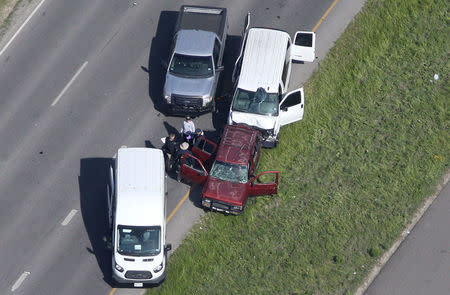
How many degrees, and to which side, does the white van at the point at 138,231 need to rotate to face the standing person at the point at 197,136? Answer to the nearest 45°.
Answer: approximately 135° to its left

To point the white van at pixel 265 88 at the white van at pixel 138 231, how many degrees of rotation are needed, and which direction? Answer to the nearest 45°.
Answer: approximately 45° to its right

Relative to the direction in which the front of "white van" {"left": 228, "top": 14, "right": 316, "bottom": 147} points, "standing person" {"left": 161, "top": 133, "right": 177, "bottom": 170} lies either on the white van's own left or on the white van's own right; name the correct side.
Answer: on the white van's own right

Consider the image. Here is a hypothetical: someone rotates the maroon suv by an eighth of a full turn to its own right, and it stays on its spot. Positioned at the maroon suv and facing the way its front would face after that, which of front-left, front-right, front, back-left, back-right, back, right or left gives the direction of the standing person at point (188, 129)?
right

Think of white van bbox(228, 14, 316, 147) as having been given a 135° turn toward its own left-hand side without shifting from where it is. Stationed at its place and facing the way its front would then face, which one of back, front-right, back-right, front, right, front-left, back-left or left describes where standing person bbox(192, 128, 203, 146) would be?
back

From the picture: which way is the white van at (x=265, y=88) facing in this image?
toward the camera

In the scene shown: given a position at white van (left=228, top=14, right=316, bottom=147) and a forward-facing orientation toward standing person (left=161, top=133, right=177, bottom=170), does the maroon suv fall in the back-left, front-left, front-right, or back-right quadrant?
front-left

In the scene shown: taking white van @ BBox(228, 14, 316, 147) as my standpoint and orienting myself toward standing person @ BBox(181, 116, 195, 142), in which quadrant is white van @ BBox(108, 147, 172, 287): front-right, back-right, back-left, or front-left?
front-left

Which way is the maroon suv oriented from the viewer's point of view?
toward the camera

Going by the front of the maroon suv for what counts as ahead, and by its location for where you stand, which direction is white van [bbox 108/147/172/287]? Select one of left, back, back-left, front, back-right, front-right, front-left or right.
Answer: front-right
